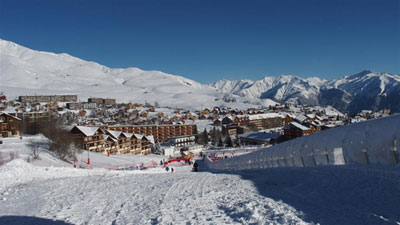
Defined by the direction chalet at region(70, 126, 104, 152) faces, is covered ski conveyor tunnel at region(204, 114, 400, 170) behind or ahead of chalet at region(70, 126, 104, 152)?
ahead

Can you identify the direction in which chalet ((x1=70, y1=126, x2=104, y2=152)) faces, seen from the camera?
facing the viewer and to the right of the viewer

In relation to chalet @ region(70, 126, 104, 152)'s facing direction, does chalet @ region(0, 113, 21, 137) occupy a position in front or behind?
behind
